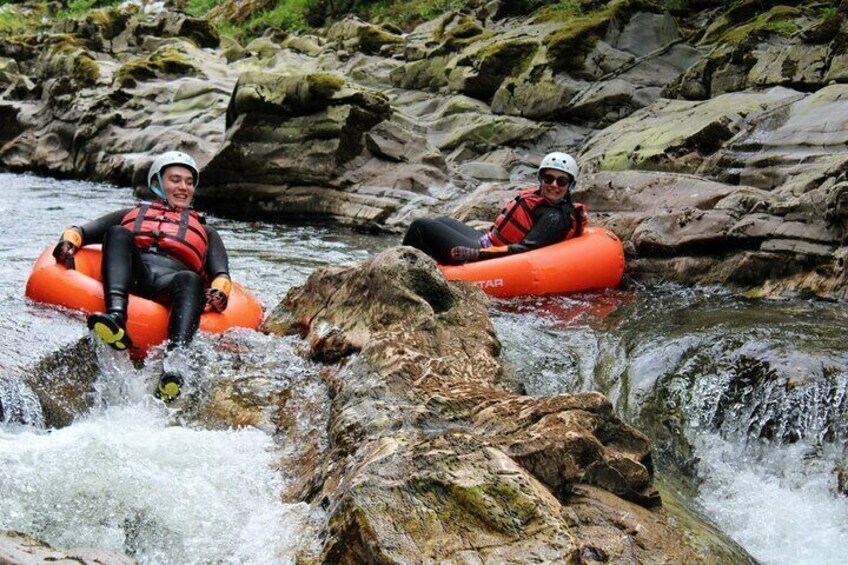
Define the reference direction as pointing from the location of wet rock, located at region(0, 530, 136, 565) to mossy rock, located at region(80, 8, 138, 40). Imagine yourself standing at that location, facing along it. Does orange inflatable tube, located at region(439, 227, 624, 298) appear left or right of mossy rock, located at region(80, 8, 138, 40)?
right

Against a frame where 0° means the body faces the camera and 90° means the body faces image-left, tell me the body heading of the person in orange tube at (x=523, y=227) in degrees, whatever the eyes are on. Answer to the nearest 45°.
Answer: approximately 90°

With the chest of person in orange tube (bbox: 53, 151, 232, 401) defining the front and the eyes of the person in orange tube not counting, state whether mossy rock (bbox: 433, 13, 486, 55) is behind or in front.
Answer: behind

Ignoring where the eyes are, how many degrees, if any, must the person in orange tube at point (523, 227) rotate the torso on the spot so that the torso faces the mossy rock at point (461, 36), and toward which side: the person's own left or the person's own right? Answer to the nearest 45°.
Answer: approximately 90° to the person's own right

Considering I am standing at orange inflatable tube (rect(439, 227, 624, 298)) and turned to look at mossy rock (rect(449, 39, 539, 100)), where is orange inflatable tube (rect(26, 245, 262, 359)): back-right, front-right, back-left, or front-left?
back-left

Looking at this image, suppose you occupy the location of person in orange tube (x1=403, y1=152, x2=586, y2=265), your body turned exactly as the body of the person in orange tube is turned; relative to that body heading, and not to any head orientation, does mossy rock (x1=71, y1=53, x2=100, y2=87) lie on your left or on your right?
on your right
